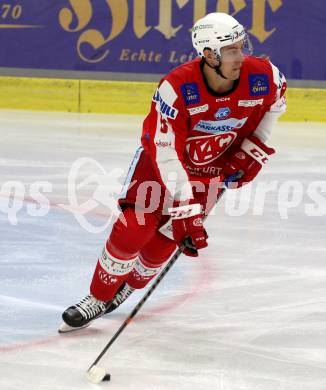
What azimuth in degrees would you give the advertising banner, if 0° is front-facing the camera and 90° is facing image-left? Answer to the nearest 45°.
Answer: approximately 0°

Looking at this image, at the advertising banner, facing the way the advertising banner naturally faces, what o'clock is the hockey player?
The hockey player is roughly at 12 o'clock from the advertising banner.
